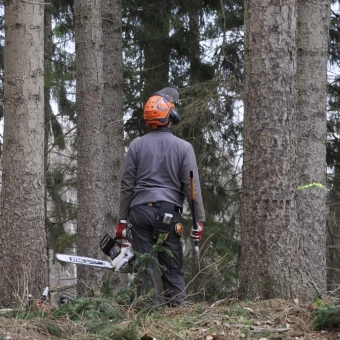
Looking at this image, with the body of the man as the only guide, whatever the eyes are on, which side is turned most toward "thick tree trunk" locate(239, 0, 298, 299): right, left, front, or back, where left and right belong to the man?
right

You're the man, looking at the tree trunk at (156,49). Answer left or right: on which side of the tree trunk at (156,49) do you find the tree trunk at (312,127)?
right

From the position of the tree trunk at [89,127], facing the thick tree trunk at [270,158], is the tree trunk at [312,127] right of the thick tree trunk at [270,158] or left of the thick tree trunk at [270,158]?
left

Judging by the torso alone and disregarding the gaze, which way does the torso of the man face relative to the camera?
away from the camera

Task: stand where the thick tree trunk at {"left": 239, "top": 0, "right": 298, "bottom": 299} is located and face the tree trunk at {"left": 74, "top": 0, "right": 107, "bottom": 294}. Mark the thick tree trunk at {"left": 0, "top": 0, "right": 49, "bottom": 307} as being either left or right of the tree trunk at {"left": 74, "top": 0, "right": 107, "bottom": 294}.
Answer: left

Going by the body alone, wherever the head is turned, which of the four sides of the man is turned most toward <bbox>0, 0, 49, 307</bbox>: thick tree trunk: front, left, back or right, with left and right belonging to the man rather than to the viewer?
left

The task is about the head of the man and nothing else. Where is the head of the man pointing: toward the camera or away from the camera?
away from the camera

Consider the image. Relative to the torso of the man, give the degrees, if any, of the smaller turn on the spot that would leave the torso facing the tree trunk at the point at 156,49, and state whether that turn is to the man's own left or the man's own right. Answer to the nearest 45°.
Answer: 0° — they already face it
